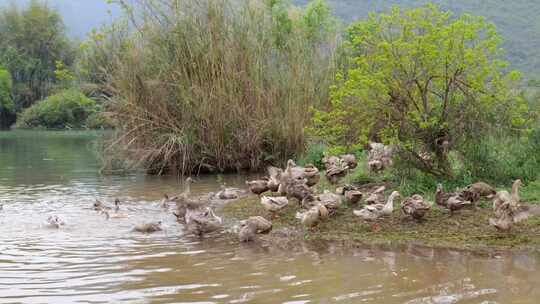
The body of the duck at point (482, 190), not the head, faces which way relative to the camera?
to the viewer's left

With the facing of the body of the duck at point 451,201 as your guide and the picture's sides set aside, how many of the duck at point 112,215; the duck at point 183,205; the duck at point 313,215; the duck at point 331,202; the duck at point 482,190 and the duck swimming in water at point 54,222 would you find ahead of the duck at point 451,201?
5

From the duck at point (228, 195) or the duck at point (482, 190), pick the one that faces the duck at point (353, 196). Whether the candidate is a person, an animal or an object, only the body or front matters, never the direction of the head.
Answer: the duck at point (482, 190)

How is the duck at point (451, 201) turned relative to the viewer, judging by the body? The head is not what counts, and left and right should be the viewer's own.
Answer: facing to the left of the viewer

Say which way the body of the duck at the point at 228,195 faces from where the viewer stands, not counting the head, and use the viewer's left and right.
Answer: facing to the left of the viewer

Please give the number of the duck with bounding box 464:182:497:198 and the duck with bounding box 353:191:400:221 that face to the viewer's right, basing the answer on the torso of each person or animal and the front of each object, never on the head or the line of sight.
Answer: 1

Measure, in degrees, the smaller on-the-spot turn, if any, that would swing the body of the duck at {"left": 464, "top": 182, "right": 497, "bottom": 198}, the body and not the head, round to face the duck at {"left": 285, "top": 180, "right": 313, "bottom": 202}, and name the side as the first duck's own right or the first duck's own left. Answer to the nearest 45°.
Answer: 0° — it already faces it

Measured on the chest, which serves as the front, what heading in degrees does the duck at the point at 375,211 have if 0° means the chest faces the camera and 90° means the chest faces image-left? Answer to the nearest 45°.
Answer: approximately 270°

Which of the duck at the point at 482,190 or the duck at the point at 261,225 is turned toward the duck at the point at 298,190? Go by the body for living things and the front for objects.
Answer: the duck at the point at 482,190

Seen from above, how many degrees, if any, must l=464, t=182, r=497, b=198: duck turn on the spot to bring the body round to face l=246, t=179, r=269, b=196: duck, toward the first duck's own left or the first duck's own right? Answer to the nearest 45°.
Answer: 0° — it already faces it

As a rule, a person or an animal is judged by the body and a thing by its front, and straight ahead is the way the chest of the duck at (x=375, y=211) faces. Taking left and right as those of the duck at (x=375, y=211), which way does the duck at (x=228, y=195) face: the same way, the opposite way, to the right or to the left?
the opposite way
